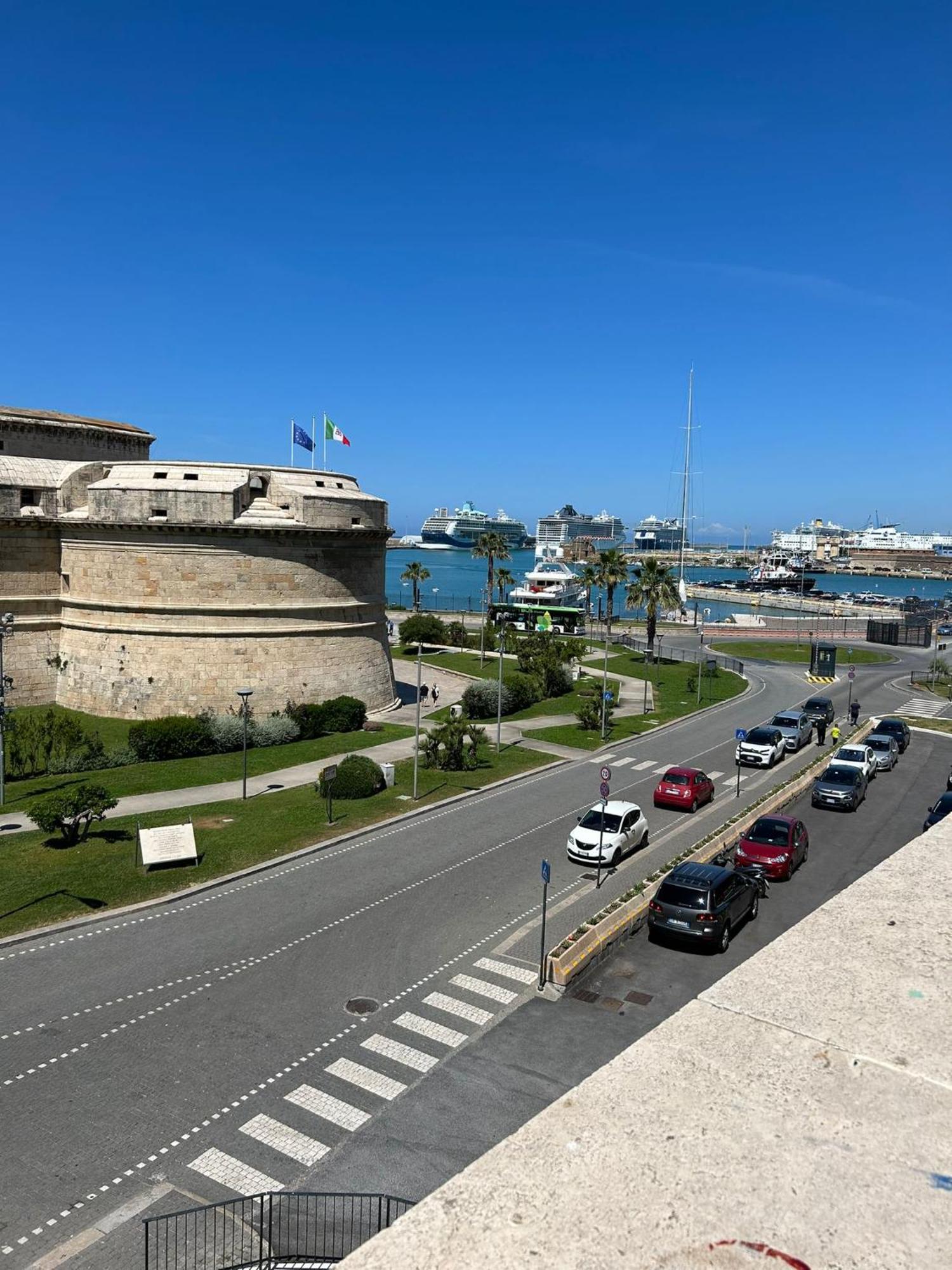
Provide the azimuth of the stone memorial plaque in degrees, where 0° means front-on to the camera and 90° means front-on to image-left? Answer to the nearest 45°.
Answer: approximately 0°

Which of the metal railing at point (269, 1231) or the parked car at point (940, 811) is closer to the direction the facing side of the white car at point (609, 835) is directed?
the metal railing

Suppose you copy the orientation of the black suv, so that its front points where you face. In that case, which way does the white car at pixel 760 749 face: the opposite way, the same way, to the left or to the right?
the opposite way

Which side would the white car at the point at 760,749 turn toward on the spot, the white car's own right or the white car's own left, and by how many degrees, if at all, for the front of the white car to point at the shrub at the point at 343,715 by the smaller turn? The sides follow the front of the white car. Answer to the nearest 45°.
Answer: approximately 45° to the white car's own right

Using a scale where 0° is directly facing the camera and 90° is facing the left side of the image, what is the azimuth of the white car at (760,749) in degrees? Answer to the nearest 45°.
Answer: approximately 45°

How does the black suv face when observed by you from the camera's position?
facing away from the viewer and to the right of the viewer
